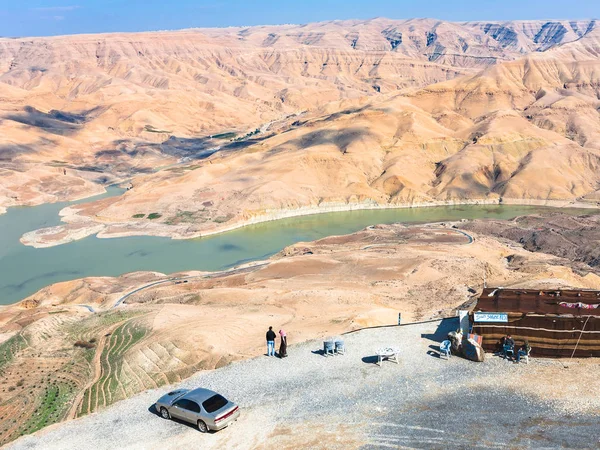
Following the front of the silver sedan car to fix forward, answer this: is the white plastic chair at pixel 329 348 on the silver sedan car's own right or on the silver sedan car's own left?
on the silver sedan car's own right

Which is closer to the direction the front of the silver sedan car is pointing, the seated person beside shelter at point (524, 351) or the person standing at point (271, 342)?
the person standing

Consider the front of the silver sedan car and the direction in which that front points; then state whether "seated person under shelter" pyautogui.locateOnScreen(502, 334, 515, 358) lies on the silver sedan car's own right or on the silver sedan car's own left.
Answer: on the silver sedan car's own right

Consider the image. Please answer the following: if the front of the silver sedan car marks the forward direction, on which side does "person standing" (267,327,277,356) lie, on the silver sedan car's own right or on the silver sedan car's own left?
on the silver sedan car's own right

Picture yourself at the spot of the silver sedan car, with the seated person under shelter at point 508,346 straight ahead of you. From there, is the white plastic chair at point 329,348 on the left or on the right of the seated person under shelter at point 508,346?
left

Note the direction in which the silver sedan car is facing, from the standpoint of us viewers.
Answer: facing away from the viewer and to the left of the viewer

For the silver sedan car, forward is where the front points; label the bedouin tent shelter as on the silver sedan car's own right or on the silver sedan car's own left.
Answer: on the silver sedan car's own right

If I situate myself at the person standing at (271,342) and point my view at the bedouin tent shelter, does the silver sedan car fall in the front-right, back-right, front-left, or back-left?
back-right

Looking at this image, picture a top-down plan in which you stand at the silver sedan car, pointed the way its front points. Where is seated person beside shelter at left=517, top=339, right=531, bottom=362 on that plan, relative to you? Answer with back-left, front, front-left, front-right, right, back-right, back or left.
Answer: back-right

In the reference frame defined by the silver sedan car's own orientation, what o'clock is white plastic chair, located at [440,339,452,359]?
The white plastic chair is roughly at 4 o'clock from the silver sedan car.
